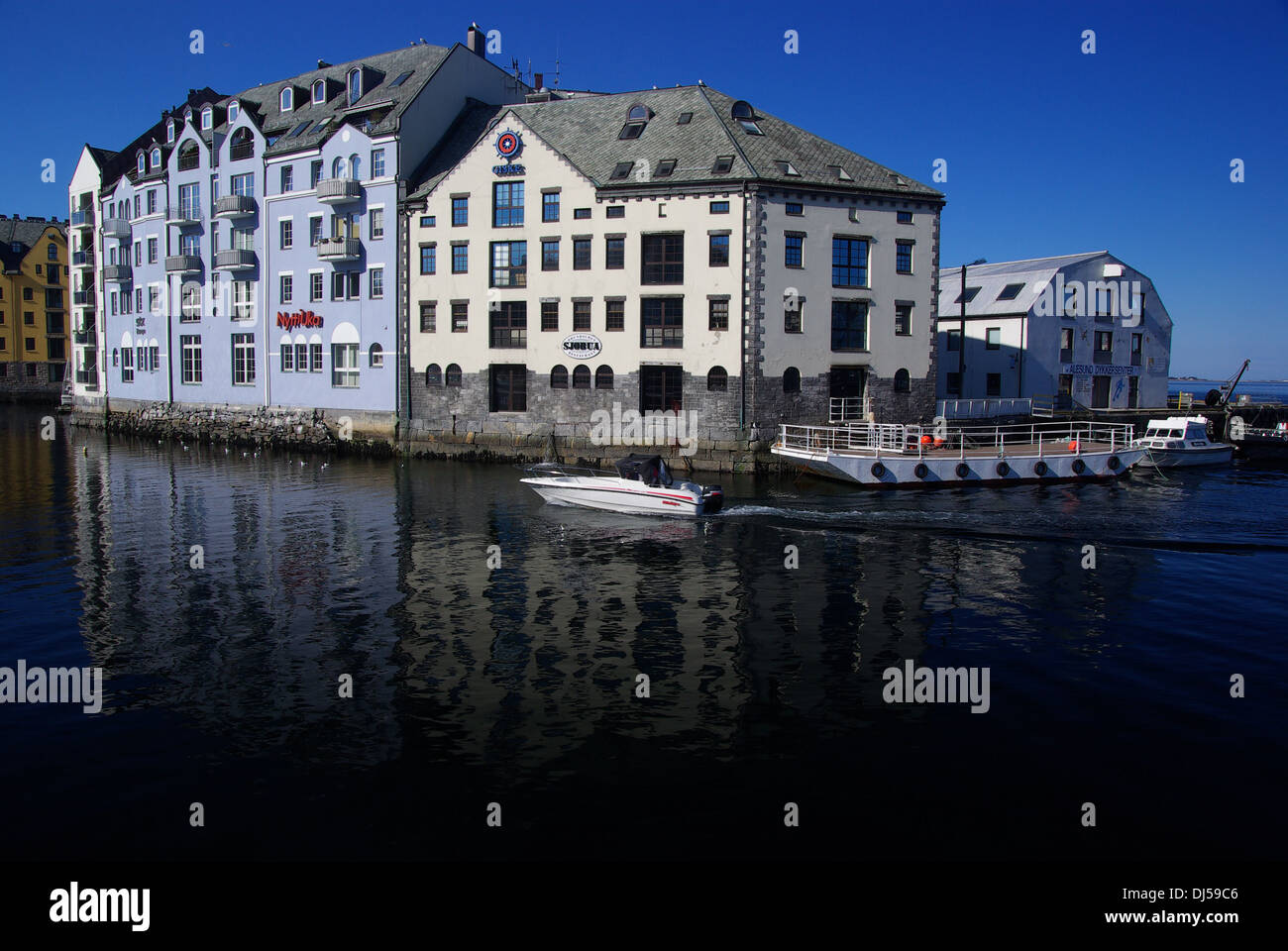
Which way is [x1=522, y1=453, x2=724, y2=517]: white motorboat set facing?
to the viewer's left

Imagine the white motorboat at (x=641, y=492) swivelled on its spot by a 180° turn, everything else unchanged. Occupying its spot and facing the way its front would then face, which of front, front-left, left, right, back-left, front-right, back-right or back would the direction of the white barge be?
front-left
